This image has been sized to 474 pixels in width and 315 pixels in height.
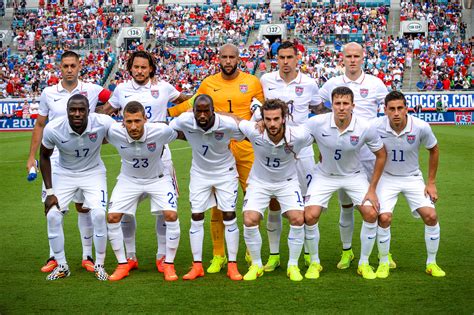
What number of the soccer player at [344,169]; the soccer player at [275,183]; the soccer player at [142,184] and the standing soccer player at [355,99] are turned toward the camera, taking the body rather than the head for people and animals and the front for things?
4

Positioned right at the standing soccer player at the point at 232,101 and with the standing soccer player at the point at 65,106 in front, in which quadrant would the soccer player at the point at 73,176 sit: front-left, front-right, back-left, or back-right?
front-left

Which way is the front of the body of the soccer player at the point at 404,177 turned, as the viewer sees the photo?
toward the camera

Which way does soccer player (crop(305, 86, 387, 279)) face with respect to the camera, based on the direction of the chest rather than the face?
toward the camera

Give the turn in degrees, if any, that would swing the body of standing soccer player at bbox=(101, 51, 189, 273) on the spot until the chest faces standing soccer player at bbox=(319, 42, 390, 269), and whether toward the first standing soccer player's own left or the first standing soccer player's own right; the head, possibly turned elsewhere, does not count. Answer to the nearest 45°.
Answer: approximately 90° to the first standing soccer player's own left

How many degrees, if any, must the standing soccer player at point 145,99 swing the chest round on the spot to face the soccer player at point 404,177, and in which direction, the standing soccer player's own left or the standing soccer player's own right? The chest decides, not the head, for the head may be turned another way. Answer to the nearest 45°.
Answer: approximately 90° to the standing soccer player's own left

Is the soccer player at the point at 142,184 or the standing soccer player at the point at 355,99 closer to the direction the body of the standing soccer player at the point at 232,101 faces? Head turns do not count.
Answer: the soccer player

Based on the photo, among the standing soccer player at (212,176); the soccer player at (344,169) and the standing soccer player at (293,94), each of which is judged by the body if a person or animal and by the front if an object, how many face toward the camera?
3

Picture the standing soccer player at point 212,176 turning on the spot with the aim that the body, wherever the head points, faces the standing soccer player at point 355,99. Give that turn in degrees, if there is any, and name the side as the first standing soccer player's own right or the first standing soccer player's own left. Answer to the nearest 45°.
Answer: approximately 90° to the first standing soccer player's own left

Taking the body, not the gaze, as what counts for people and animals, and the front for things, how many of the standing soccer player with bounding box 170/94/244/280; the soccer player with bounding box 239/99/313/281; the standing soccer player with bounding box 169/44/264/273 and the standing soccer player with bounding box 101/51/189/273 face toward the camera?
4

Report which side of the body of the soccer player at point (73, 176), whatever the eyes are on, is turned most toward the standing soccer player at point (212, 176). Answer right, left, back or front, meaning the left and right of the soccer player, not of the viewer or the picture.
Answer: left

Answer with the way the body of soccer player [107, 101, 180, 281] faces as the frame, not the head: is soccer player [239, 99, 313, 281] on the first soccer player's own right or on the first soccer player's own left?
on the first soccer player's own left

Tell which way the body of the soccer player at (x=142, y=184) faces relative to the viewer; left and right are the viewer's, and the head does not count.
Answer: facing the viewer

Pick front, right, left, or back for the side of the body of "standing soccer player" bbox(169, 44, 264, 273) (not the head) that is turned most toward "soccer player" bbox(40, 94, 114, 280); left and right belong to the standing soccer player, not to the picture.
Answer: right
